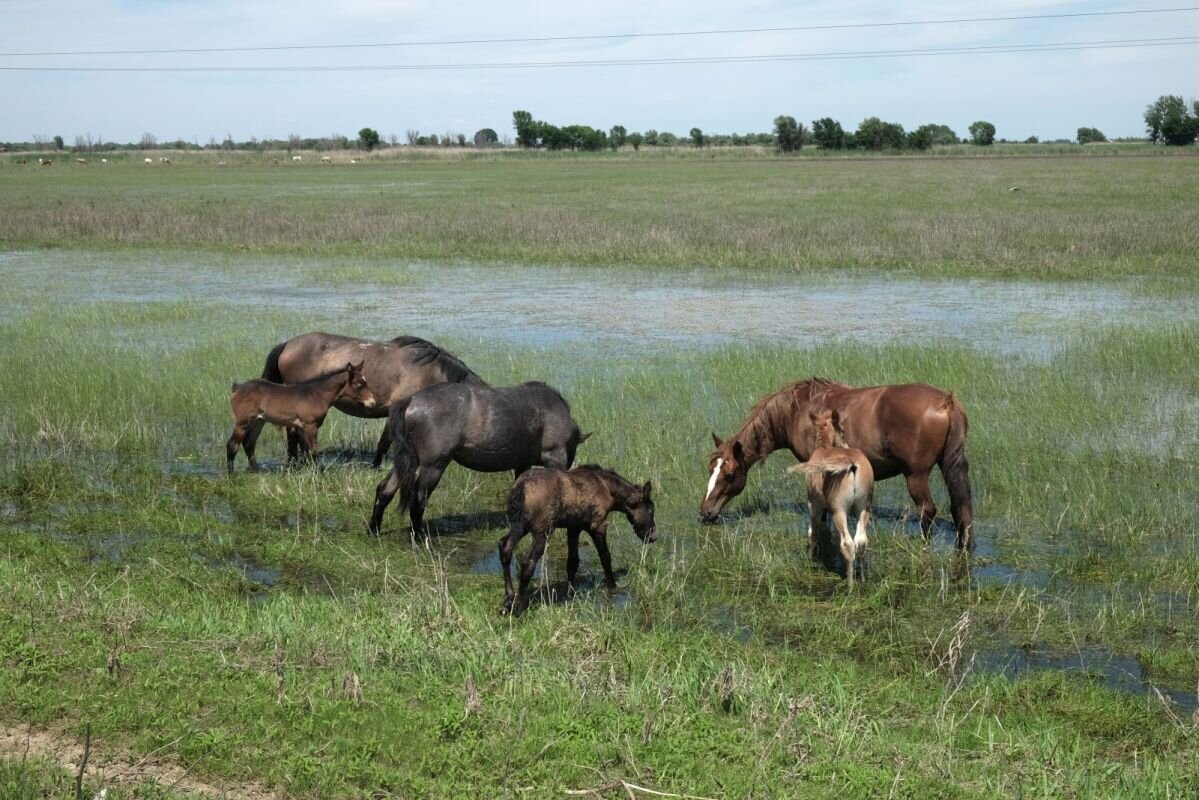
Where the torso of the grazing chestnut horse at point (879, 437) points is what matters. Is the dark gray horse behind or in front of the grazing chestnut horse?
in front

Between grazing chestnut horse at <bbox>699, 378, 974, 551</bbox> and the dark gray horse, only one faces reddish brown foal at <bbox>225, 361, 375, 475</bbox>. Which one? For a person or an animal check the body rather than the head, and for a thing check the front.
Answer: the grazing chestnut horse

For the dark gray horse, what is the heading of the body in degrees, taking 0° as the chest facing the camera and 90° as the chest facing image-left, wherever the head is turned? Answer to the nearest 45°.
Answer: approximately 270°

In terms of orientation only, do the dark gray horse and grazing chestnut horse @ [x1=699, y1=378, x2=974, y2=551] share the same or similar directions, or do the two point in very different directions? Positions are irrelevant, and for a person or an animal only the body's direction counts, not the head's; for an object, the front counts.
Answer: very different directions

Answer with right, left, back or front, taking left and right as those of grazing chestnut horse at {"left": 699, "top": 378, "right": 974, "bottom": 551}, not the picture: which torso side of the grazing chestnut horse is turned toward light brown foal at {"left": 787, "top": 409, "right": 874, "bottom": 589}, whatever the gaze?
left

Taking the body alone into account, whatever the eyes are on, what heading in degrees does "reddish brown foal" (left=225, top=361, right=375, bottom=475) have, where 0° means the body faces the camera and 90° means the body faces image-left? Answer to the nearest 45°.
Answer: approximately 270°

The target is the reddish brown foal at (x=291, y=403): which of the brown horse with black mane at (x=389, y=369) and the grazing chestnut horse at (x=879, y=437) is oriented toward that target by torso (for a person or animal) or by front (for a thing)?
the grazing chestnut horse at (x=879, y=437)

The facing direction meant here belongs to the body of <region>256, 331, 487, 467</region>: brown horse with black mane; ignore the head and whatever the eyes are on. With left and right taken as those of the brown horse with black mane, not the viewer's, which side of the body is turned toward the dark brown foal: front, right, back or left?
right

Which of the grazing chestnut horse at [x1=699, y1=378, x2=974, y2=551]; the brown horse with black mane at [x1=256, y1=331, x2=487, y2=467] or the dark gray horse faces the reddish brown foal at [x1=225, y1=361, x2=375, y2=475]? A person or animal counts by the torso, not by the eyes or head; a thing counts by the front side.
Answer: the grazing chestnut horse at [x1=699, y1=378, x2=974, y2=551]

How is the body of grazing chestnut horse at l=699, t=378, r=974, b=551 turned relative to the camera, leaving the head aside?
to the viewer's left

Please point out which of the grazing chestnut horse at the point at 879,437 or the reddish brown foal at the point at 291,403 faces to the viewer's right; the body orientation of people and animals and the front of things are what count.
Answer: the reddish brown foal

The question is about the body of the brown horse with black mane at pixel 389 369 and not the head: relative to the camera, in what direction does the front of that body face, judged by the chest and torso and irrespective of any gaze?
to the viewer's right
